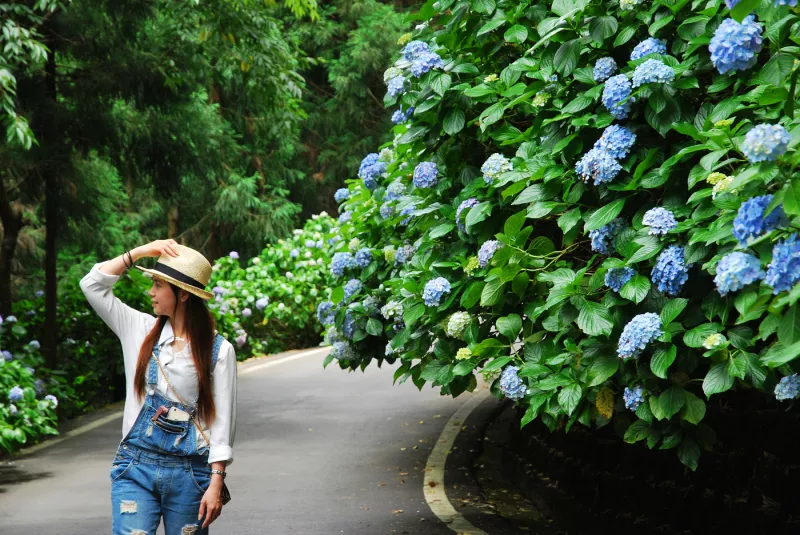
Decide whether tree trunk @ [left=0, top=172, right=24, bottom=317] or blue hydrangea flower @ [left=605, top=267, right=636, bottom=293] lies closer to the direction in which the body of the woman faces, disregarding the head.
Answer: the blue hydrangea flower

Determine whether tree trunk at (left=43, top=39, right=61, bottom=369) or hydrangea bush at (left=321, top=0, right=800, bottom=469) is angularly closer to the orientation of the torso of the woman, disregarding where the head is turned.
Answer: the hydrangea bush

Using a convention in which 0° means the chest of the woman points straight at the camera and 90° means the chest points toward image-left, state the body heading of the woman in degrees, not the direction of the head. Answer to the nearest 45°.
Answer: approximately 0°

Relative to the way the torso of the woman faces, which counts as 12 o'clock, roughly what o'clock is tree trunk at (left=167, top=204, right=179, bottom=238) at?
The tree trunk is roughly at 6 o'clock from the woman.

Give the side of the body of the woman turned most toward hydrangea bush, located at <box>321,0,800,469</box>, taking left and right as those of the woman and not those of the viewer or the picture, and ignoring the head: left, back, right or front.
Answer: left

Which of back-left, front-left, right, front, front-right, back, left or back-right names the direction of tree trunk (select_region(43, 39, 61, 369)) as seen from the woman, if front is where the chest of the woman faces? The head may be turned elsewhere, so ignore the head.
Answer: back

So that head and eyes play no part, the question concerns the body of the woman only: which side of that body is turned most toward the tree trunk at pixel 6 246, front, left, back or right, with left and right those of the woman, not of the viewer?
back

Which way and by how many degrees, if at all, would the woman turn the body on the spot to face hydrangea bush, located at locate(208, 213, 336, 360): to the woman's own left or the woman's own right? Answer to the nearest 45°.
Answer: approximately 180°

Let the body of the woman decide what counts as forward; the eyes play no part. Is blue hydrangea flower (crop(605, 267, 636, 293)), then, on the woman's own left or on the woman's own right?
on the woman's own left
